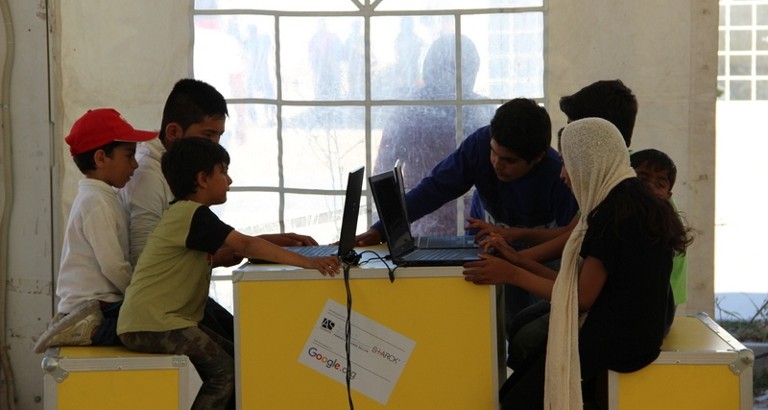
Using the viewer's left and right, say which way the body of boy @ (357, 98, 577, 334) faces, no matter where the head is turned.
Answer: facing the viewer and to the left of the viewer

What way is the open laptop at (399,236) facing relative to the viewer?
to the viewer's right

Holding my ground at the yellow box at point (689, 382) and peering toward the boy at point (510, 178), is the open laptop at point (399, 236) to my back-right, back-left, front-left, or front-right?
front-left

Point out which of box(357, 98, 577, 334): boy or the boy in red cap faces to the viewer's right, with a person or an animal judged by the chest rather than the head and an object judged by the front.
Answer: the boy in red cap

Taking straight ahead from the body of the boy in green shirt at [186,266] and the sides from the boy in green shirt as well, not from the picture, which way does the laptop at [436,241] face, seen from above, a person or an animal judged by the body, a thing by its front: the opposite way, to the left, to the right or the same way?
the same way

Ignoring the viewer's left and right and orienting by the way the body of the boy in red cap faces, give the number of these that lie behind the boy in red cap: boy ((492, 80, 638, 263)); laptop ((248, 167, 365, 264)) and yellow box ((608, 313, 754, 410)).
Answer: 0

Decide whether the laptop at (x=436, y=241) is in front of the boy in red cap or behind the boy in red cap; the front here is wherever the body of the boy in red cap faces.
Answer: in front

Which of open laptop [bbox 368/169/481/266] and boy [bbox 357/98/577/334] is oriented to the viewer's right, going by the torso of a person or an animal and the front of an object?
the open laptop

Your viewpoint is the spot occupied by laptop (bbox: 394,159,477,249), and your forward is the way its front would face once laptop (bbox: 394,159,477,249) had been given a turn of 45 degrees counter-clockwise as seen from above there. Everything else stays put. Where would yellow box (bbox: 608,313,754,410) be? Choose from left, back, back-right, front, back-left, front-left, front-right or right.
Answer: right

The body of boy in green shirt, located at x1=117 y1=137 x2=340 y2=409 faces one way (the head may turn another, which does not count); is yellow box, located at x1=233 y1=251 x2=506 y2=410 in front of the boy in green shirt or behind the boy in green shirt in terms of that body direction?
in front

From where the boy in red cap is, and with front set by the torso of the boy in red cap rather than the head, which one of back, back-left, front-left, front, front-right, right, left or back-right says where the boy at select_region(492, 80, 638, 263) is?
front

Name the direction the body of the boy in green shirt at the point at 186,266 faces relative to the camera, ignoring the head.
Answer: to the viewer's right

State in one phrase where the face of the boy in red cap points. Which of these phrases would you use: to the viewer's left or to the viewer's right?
to the viewer's right

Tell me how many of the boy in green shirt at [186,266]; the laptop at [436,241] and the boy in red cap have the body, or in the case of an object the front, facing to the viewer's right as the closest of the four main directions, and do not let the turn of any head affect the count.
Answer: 3

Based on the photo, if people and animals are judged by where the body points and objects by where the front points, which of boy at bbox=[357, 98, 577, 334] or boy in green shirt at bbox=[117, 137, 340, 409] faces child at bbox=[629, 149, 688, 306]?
the boy in green shirt

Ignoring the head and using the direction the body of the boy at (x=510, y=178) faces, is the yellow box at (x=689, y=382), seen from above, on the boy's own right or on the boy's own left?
on the boy's own left

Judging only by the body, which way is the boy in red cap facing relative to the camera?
to the viewer's right

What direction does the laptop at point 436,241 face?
to the viewer's right

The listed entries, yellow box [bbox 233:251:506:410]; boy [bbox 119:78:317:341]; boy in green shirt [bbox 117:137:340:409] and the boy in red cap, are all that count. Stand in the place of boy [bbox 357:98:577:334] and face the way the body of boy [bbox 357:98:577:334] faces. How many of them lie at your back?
0
